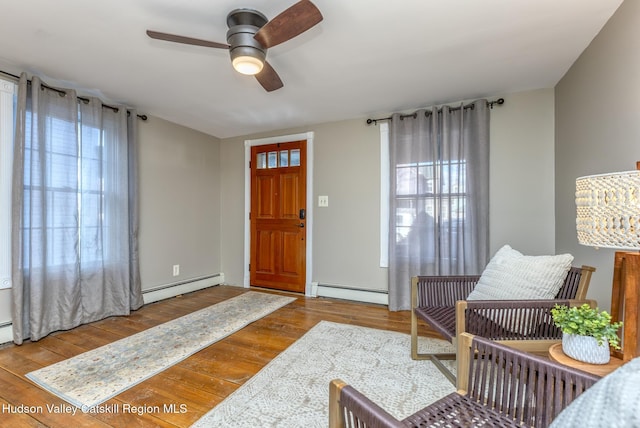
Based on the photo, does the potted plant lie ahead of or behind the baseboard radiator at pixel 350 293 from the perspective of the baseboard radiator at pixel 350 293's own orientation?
ahead

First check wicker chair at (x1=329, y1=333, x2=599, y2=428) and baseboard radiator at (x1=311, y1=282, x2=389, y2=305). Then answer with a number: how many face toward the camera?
1

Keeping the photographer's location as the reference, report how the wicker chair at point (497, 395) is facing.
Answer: facing away from the viewer and to the left of the viewer

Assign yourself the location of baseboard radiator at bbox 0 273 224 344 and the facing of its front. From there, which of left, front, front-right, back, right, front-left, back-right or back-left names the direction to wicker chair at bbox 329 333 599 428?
front-right

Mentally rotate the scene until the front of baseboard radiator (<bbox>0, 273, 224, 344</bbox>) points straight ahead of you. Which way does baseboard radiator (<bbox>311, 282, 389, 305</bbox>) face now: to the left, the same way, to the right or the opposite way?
to the right

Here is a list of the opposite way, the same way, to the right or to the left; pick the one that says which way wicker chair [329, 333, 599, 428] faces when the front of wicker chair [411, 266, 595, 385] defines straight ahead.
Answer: to the right

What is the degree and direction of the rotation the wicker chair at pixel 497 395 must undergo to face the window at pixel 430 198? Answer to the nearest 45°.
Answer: approximately 45° to its right

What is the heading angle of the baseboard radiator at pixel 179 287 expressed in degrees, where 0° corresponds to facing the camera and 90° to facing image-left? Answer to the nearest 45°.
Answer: approximately 315°

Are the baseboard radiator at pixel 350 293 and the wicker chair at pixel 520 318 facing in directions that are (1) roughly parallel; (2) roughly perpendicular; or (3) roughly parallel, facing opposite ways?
roughly perpendicular

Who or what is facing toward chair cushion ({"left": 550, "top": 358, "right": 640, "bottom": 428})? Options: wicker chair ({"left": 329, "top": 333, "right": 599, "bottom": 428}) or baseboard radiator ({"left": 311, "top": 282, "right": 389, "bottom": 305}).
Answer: the baseboard radiator

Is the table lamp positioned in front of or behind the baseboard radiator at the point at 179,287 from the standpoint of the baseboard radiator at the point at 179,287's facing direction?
in front
